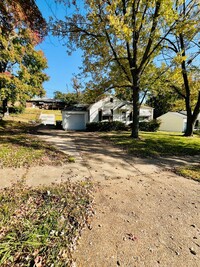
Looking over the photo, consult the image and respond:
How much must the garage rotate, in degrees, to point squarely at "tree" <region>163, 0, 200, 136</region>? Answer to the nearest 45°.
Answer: approximately 45° to its left

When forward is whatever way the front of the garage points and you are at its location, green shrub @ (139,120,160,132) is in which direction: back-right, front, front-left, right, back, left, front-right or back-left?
left

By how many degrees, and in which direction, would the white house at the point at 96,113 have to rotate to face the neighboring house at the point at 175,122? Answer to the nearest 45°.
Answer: approximately 135° to its left

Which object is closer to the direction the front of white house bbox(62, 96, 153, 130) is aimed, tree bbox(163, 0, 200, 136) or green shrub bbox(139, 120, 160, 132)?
the tree

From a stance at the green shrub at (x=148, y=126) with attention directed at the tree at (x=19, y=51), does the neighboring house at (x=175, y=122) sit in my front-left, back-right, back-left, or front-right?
back-right

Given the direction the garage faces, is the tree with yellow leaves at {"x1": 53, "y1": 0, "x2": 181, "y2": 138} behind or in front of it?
in front

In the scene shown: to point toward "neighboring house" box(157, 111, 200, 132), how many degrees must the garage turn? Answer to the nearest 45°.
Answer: approximately 90° to its left

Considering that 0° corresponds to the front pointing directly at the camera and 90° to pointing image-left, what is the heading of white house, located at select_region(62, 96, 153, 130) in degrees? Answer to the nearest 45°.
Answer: approximately 0°
